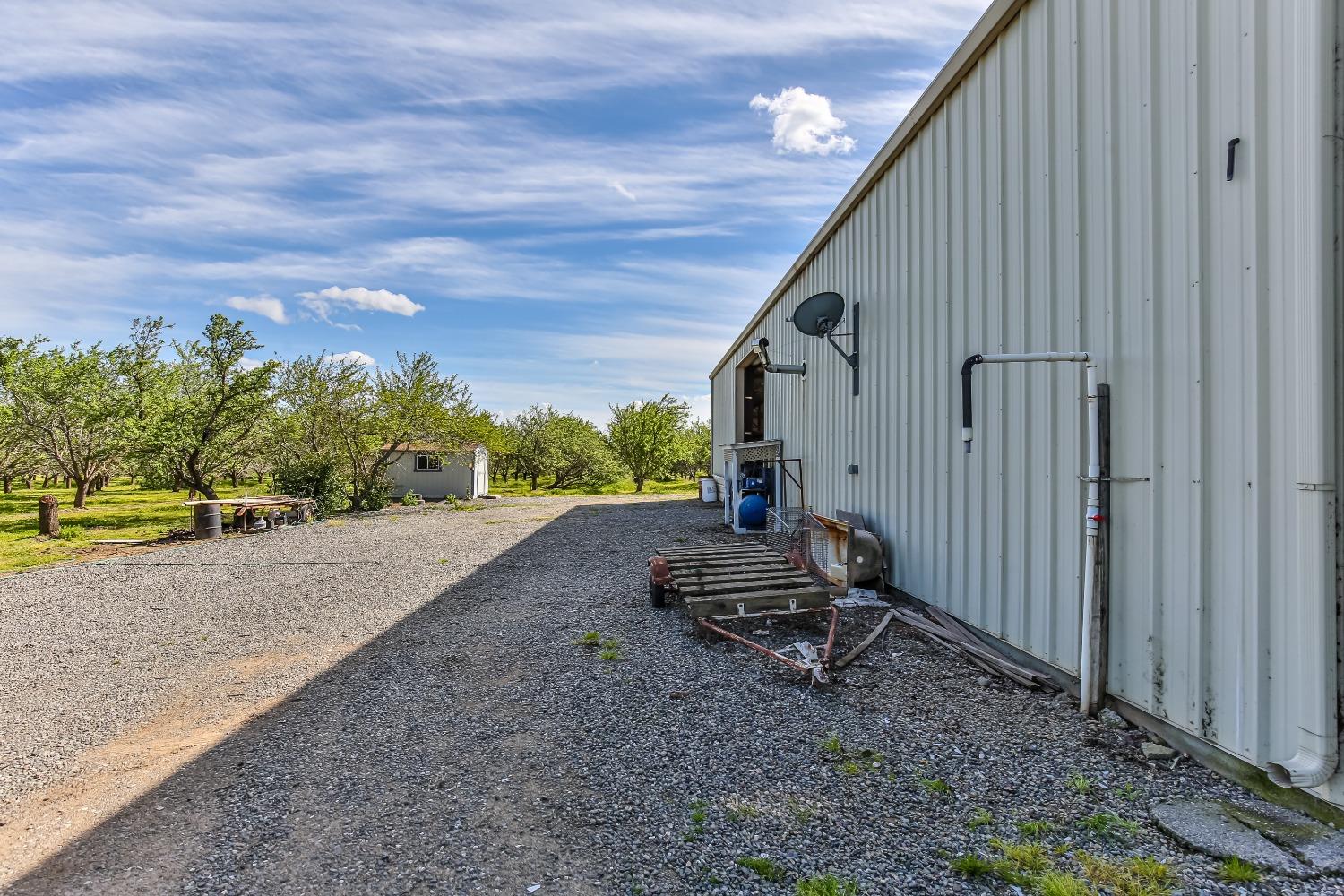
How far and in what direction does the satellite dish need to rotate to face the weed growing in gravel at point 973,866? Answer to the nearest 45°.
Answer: approximately 135° to its left

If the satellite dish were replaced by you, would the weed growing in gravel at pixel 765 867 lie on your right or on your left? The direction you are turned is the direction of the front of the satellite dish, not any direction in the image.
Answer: on your left

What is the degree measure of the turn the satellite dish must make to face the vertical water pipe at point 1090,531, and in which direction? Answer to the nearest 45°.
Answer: approximately 135° to its left

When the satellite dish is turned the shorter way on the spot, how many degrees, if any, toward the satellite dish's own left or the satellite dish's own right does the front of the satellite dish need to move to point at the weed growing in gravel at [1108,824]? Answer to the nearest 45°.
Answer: approximately 135° to the satellite dish's own left

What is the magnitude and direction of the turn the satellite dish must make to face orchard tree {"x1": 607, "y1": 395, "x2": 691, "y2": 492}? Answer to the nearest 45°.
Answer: approximately 45° to its right

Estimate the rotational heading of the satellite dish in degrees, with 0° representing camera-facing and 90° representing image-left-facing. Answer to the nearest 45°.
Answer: approximately 135°

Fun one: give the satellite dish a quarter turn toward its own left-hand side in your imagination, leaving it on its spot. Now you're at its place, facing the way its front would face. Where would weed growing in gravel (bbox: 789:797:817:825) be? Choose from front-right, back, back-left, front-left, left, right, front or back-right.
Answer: front-left
